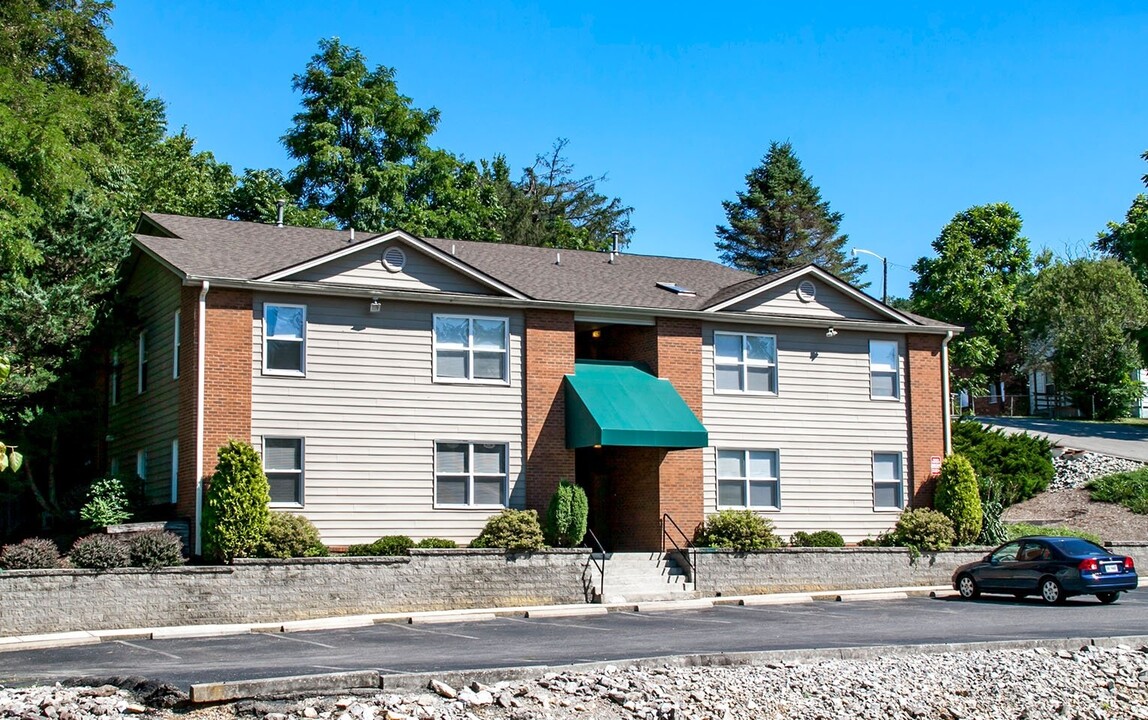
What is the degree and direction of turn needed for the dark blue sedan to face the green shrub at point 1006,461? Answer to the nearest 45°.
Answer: approximately 45° to its right

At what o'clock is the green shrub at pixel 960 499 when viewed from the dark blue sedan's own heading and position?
The green shrub is roughly at 1 o'clock from the dark blue sedan.

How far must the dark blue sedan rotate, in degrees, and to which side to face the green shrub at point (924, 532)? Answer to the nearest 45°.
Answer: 0° — it already faces it

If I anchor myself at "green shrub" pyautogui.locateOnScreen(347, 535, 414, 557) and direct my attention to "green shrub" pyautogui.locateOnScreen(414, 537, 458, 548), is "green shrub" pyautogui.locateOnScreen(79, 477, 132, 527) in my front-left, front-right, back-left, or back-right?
back-left

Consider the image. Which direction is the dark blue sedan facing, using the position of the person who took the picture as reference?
facing away from the viewer and to the left of the viewer

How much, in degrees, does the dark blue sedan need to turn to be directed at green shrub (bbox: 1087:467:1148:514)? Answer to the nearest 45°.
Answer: approximately 45° to its right

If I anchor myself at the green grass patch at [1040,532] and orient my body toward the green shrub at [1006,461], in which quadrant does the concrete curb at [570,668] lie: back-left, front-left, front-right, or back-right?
back-left
